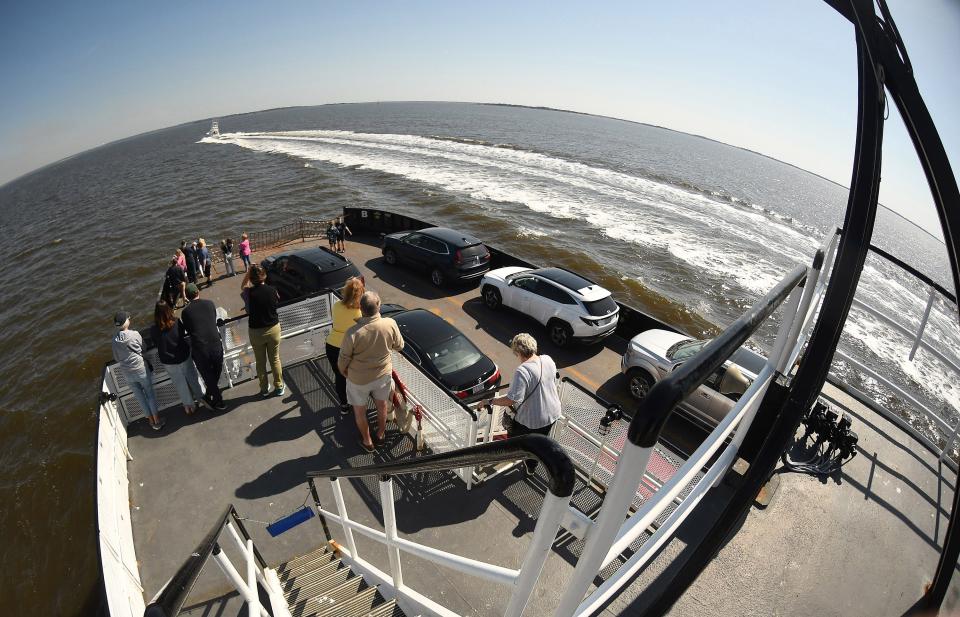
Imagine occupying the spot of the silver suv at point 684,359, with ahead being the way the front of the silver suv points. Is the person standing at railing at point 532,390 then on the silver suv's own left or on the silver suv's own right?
on the silver suv's own left

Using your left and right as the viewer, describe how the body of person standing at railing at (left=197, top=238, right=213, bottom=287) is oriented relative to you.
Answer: facing away from the viewer and to the left of the viewer

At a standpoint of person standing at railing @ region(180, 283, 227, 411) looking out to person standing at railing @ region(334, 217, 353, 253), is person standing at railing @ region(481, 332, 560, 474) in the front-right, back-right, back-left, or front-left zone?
back-right

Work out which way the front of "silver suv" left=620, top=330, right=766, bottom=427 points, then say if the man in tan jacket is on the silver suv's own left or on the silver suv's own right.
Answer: on the silver suv's own left

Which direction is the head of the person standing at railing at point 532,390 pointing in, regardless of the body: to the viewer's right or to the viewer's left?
to the viewer's left

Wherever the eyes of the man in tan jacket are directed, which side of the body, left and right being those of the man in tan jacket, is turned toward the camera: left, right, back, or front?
back

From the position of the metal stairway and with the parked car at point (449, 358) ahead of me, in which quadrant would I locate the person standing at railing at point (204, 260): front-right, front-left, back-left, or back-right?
front-left

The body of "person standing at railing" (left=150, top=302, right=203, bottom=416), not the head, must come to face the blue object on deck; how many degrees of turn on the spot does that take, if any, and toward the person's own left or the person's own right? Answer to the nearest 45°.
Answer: approximately 180°

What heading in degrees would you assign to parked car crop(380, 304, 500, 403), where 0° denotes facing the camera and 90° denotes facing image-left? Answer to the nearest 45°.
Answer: approximately 135°

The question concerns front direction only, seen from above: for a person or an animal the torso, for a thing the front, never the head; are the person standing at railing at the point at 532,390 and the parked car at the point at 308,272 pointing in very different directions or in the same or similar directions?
same or similar directions

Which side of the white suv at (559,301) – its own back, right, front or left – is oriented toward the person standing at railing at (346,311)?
left

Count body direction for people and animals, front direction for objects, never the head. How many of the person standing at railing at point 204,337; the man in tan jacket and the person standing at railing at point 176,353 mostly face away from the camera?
3

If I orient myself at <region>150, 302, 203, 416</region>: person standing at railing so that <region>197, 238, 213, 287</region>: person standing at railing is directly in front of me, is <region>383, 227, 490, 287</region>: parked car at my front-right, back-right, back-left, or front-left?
front-right
